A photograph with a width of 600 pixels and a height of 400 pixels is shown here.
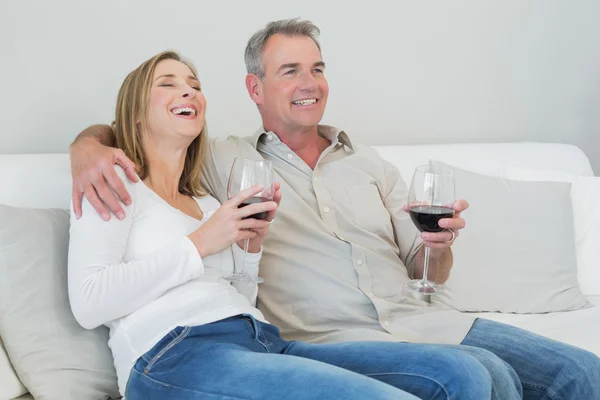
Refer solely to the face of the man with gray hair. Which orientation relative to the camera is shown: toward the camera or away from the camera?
toward the camera

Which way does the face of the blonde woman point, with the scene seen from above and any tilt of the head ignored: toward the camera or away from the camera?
toward the camera

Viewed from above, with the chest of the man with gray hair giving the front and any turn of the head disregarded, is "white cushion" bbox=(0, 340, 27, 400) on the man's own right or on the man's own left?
on the man's own right

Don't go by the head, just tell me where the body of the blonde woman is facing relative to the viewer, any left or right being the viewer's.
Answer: facing the viewer and to the right of the viewer

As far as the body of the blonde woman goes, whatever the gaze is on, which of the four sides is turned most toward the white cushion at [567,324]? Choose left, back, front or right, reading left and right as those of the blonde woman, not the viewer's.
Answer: left

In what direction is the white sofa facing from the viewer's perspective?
toward the camera
